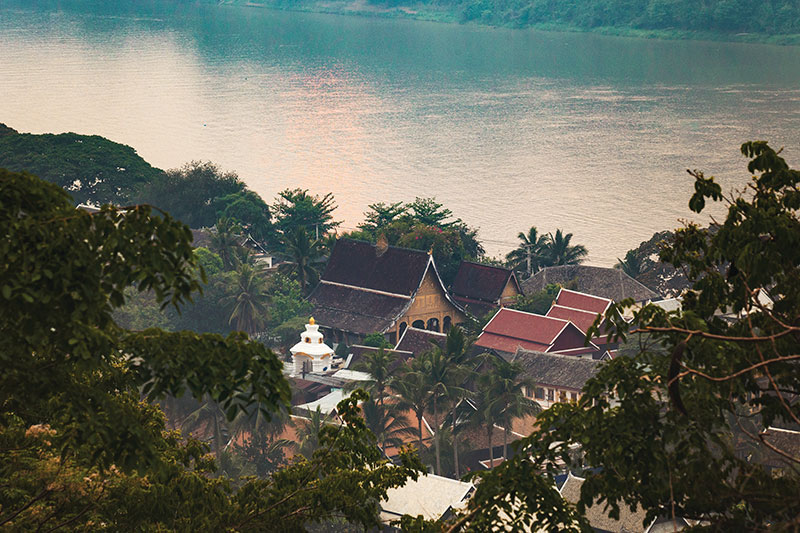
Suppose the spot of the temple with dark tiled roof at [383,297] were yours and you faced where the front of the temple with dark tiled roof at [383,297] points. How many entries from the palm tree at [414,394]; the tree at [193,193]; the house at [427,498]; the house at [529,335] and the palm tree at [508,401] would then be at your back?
1

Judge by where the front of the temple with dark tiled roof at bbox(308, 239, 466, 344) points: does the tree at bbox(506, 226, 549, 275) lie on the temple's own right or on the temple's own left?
on the temple's own left

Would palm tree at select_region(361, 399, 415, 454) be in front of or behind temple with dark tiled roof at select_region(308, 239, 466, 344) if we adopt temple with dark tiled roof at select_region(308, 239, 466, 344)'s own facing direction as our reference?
in front

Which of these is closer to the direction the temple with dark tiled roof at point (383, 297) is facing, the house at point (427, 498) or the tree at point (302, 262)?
the house

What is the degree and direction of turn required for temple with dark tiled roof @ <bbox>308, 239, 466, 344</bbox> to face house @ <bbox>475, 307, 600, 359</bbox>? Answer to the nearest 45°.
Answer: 0° — it already faces it

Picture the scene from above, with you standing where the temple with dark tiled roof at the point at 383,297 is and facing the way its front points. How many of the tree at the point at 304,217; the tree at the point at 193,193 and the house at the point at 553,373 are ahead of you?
1

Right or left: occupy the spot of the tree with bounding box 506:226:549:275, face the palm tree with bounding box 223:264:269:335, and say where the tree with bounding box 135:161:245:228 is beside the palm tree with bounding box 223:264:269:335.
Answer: right

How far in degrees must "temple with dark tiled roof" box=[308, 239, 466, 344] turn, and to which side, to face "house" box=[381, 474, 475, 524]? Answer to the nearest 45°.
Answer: approximately 45° to its right

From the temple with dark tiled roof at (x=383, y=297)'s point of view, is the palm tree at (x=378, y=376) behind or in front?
in front

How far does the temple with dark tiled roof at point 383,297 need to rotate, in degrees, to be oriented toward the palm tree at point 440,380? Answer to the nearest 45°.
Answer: approximately 45° to its right

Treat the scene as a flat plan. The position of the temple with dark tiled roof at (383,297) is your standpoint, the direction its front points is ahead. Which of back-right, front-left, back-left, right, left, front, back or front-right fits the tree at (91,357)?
front-right

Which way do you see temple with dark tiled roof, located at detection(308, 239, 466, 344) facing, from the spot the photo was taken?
facing the viewer and to the right of the viewer

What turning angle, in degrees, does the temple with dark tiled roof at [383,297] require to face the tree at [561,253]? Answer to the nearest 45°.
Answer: approximately 90° to its left

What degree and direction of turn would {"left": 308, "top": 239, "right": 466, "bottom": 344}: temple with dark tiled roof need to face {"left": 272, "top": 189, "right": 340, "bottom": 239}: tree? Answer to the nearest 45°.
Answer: approximately 180°

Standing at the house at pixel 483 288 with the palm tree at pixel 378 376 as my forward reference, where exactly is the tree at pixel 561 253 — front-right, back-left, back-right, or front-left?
back-left

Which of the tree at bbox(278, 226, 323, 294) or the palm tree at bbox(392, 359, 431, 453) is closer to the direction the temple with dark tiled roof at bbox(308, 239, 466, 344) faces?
the palm tree

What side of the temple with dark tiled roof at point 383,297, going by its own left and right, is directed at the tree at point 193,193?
back
